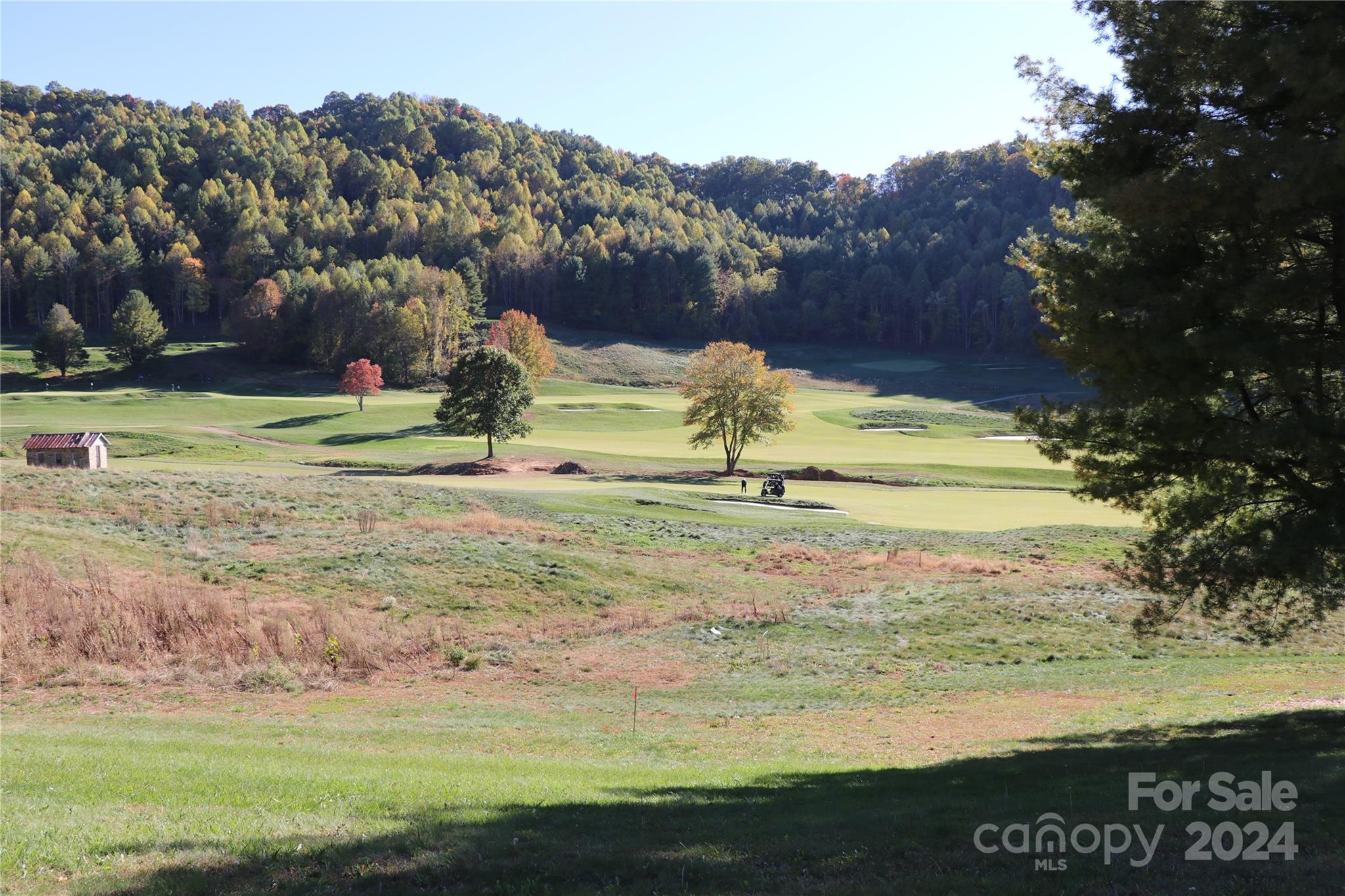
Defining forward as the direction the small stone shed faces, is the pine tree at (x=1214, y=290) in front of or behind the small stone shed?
in front

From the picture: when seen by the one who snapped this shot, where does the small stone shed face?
facing the viewer and to the right of the viewer

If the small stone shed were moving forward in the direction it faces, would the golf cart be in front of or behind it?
in front
